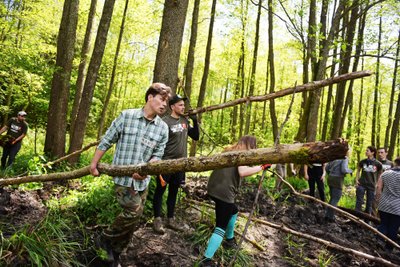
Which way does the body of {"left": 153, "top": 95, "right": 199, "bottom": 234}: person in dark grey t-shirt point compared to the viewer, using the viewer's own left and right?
facing the viewer and to the right of the viewer

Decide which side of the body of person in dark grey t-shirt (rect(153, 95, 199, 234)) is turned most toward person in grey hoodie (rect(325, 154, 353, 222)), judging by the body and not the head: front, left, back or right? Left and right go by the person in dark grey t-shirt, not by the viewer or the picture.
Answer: left

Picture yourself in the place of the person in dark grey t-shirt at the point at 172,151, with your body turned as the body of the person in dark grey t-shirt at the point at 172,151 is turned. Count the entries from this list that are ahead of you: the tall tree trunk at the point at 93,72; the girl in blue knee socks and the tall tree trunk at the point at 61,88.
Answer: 1

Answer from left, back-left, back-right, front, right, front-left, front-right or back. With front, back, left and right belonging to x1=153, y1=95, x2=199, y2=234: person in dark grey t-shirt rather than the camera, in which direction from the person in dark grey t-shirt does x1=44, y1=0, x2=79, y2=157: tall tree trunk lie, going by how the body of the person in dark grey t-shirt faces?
back

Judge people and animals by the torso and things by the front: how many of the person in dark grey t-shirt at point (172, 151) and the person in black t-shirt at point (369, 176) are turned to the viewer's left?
0

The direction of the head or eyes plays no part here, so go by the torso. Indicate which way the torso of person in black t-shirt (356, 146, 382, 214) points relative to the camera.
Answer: toward the camera

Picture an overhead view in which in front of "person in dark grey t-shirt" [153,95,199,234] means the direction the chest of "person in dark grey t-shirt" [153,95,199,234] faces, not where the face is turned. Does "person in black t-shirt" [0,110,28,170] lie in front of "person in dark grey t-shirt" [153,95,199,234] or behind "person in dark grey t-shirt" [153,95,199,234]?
behind

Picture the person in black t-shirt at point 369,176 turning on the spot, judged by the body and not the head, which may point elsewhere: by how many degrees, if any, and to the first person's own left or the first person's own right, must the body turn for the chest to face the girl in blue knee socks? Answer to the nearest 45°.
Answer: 0° — they already face them

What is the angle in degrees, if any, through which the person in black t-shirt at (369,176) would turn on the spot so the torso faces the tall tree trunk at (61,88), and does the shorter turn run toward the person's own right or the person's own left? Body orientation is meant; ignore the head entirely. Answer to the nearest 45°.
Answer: approximately 90° to the person's own right

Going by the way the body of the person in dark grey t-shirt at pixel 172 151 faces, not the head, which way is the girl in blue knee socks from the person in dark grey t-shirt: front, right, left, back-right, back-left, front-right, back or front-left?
front
